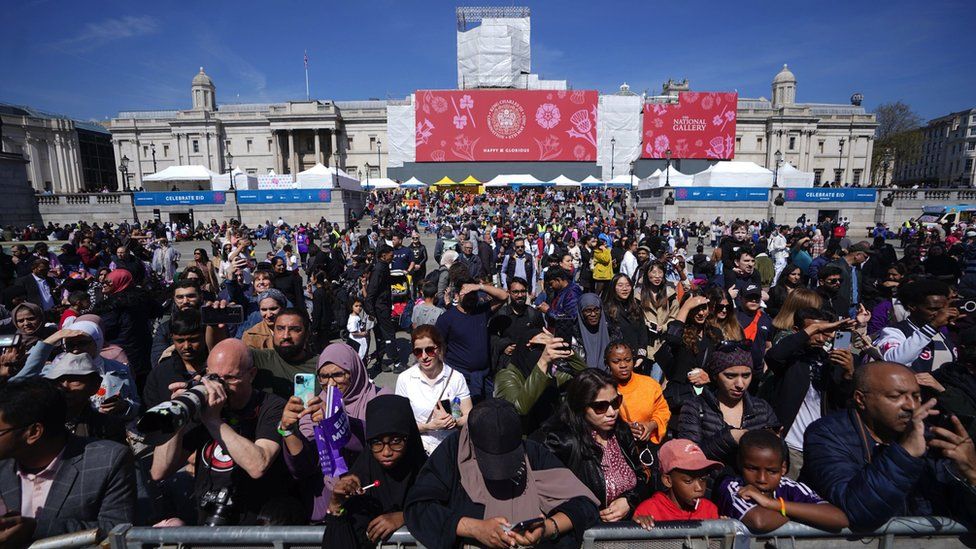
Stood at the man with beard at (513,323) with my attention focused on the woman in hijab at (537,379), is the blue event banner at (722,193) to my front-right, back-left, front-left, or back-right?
back-left

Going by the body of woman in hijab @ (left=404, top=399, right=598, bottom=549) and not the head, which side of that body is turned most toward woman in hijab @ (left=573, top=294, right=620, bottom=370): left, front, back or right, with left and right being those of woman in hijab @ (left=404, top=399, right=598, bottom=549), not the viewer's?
back

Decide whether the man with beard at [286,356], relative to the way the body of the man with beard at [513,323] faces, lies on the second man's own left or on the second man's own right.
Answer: on the second man's own right

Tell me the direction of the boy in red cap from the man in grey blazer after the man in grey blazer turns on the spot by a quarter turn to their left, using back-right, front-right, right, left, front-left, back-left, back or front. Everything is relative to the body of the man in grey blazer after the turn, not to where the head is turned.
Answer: front

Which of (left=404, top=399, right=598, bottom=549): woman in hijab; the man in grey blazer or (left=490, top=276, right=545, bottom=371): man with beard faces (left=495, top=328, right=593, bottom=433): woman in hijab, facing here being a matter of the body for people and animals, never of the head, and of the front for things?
the man with beard

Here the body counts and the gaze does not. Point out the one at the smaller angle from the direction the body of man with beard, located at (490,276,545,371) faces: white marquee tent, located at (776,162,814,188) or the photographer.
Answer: the photographer

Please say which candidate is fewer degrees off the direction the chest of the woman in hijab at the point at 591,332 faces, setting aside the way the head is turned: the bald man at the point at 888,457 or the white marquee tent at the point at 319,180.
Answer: the bald man

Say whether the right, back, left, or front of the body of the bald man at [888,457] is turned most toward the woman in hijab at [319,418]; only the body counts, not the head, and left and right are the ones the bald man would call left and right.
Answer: right

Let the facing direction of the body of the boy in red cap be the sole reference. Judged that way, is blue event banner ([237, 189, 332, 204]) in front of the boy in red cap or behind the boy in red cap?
behind

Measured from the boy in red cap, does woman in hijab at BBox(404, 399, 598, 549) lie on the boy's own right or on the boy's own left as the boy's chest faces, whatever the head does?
on the boy's own right
